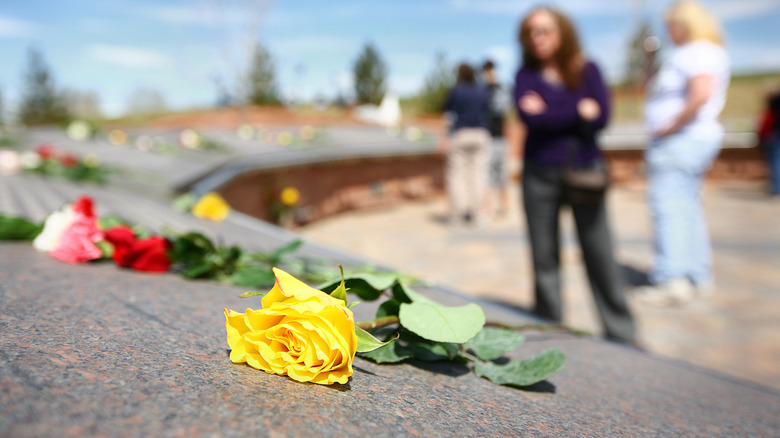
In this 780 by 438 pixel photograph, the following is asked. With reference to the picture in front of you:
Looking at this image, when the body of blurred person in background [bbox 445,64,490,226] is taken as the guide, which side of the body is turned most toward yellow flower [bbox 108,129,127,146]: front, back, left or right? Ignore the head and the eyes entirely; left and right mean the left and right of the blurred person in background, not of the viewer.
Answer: left

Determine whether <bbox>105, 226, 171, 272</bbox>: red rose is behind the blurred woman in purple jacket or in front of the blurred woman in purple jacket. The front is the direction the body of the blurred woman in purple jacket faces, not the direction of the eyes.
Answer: in front

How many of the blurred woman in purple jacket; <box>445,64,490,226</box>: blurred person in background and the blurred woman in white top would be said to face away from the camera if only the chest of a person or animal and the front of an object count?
1

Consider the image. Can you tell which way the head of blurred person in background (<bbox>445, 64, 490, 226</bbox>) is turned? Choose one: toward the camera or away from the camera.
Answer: away from the camera

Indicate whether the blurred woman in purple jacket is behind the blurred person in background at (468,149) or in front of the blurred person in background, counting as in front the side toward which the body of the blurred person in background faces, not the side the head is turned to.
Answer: behind

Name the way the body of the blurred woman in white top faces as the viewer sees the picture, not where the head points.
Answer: to the viewer's left

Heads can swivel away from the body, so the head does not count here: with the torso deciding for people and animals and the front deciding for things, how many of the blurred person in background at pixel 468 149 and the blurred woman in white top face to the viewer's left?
1

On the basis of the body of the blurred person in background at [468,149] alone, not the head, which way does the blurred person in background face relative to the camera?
away from the camera

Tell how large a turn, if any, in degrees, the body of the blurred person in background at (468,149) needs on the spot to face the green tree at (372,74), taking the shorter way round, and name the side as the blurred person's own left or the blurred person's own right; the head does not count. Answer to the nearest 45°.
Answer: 0° — they already face it
